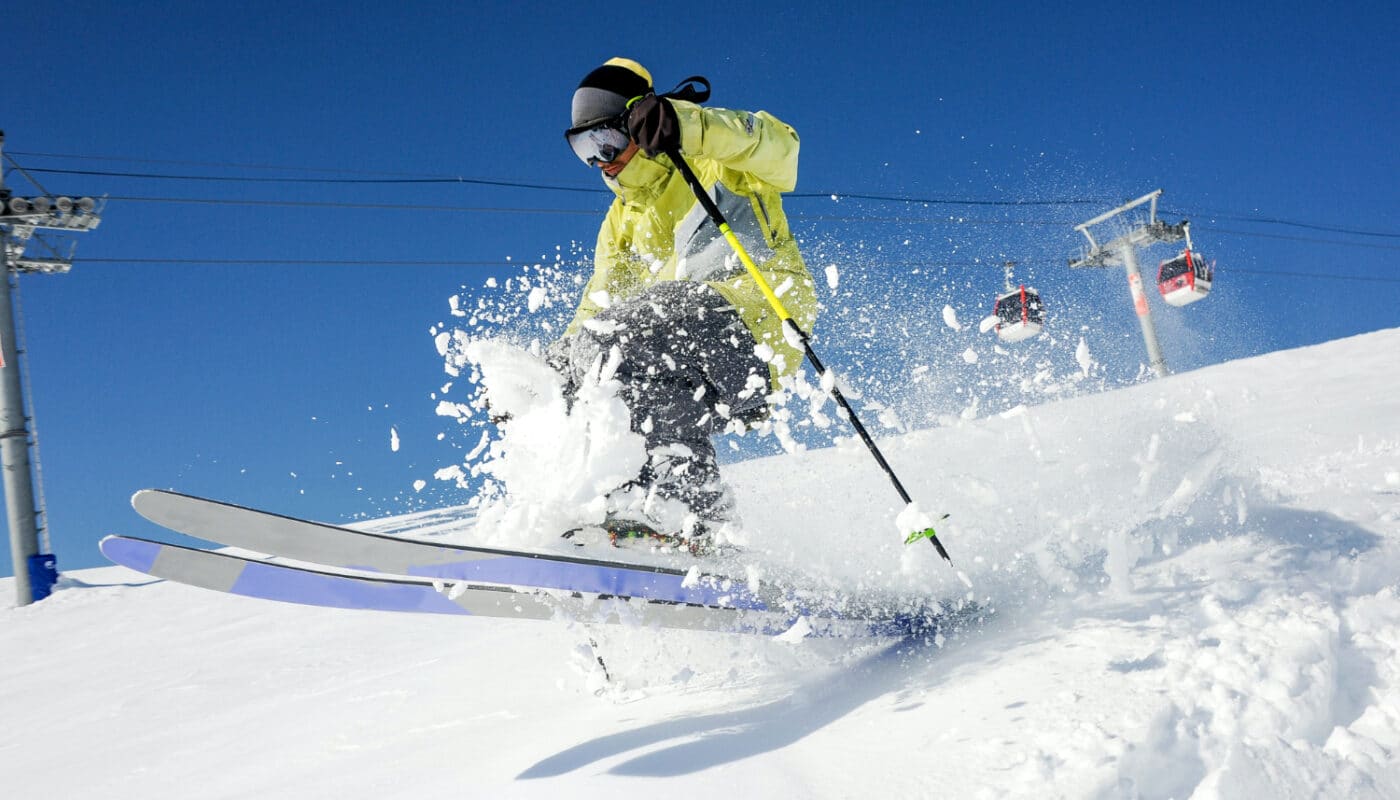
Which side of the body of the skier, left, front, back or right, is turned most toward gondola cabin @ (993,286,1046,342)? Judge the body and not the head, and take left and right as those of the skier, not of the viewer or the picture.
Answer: back

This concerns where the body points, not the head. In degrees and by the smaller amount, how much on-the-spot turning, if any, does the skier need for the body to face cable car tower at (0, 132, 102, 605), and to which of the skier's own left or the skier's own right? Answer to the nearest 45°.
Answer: approximately 90° to the skier's own right

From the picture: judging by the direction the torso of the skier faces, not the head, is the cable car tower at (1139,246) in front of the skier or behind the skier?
behind

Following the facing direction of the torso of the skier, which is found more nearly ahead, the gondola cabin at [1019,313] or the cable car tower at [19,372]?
the cable car tower

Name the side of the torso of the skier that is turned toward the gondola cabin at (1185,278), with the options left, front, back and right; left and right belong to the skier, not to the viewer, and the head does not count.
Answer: back

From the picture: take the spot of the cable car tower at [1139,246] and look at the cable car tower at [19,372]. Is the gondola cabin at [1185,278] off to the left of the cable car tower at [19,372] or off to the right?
left

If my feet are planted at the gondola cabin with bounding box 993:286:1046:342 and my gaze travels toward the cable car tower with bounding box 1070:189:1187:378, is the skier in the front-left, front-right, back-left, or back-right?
back-right

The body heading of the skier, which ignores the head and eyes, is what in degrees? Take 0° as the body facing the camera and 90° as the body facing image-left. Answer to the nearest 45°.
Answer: approximately 45°
